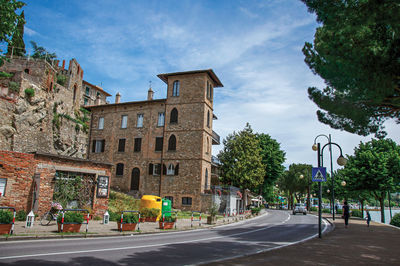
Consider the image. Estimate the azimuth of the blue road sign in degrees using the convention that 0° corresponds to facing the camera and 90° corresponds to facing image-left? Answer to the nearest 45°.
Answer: approximately 0°

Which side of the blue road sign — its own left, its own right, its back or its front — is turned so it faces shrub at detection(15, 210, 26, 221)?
right

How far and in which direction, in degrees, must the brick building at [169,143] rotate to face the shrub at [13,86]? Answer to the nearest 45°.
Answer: approximately 90° to its right

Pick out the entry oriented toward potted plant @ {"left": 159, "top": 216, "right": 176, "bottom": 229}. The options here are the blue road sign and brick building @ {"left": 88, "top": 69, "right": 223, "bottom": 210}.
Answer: the brick building

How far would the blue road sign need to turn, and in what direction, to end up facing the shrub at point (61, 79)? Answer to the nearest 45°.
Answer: approximately 135° to its right

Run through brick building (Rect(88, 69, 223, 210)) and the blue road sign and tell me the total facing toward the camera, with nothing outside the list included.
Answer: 2
